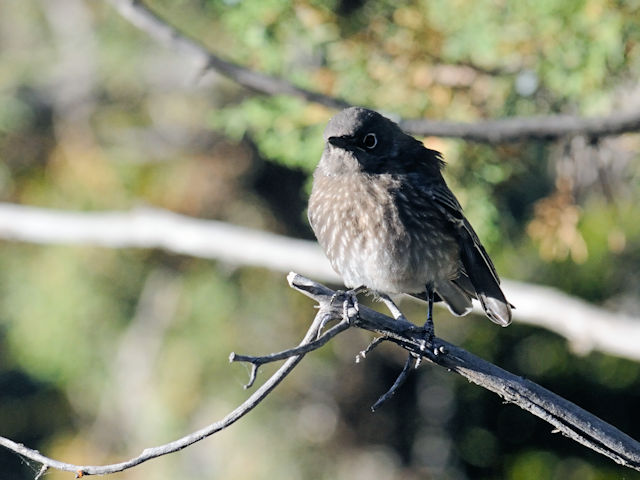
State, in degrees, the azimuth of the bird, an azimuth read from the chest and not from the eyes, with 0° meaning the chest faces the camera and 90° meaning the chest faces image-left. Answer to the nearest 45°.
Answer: approximately 45°

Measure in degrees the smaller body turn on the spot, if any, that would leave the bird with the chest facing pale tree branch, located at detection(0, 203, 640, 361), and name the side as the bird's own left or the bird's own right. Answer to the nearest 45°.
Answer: approximately 90° to the bird's own right

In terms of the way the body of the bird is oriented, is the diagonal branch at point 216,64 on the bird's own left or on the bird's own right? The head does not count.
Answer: on the bird's own right
